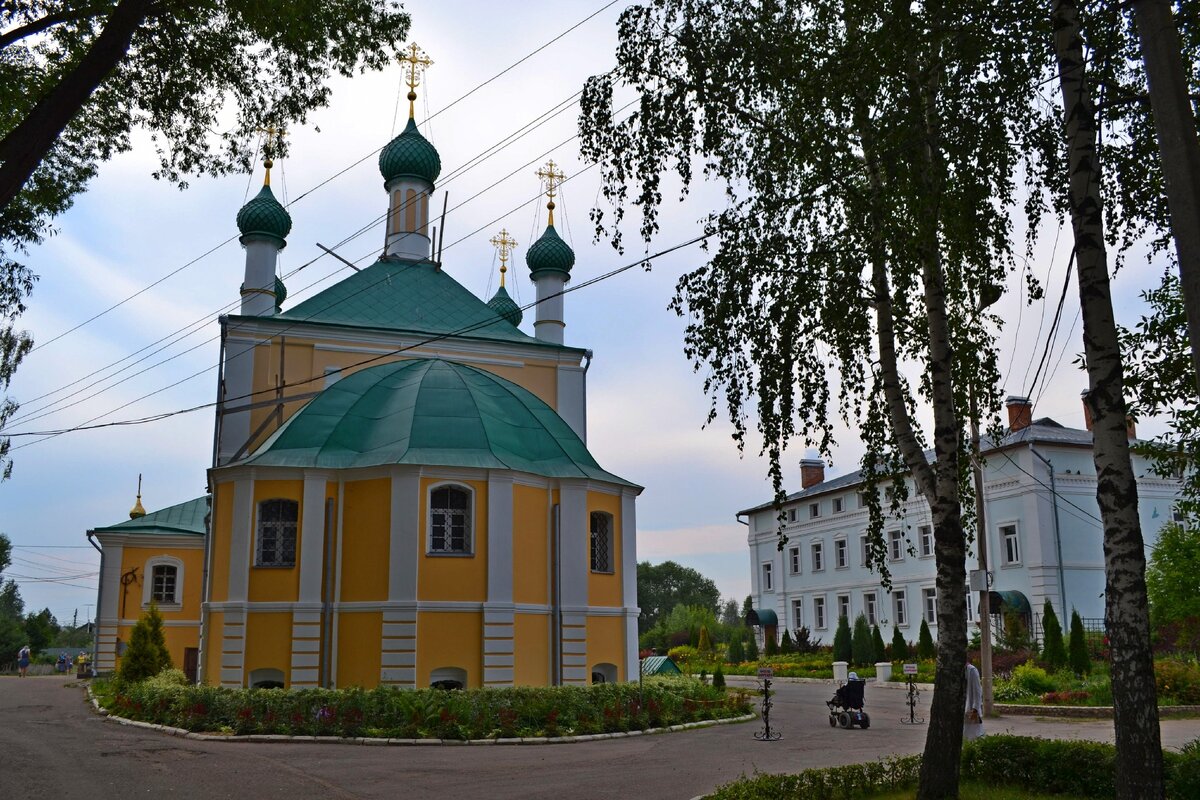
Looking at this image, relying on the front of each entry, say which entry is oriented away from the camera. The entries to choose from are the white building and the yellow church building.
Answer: the yellow church building

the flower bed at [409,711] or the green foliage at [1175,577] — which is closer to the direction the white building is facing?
the flower bed

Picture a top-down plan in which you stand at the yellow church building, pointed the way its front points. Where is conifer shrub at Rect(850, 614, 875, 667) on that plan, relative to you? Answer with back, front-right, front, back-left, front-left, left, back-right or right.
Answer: front-right

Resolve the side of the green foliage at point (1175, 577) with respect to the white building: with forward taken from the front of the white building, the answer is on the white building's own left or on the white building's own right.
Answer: on the white building's own left

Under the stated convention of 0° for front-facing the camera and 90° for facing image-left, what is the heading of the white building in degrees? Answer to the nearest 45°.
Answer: approximately 45°

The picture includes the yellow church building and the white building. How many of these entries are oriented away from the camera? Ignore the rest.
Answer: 1

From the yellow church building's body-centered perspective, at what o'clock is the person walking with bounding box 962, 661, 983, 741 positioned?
The person walking is roughly at 5 o'clock from the yellow church building.

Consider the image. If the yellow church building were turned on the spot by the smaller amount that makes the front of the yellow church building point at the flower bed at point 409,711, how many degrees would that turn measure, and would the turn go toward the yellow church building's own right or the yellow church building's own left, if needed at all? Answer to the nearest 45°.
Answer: approximately 180°

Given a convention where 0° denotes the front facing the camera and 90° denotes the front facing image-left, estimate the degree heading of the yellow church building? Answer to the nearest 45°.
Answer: approximately 180°
